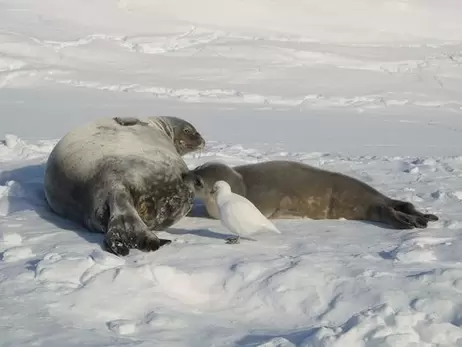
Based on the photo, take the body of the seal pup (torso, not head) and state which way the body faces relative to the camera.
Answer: to the viewer's left

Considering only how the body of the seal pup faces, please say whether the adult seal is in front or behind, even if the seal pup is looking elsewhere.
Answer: in front
